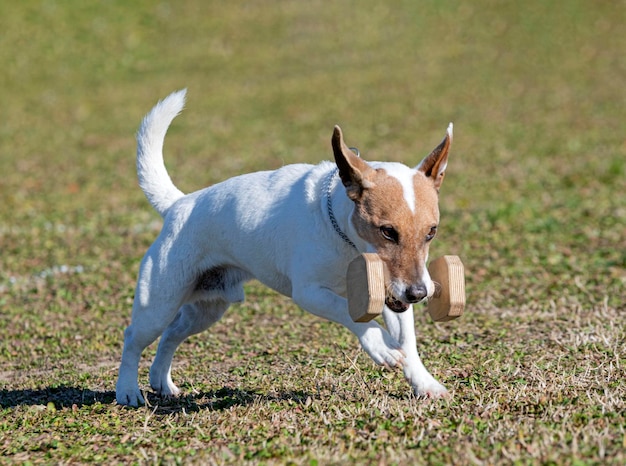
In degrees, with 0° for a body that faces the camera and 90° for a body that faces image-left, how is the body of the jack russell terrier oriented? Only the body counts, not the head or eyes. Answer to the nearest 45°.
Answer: approximately 315°
